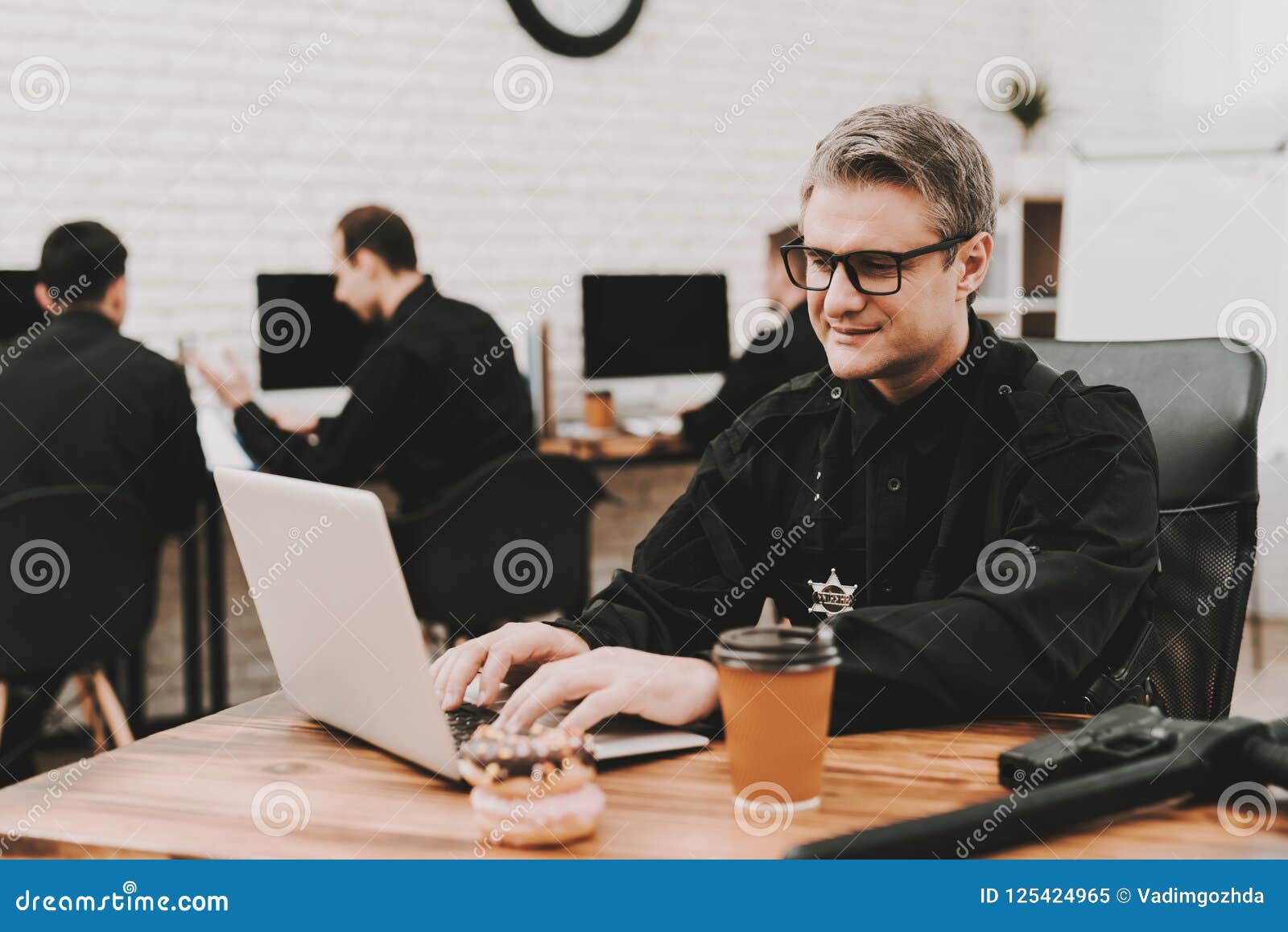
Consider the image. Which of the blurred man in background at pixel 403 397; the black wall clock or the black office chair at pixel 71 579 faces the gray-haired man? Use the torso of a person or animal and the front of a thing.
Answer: the black wall clock

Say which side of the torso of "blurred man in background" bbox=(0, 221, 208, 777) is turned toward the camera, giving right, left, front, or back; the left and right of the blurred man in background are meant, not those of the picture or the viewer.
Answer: back

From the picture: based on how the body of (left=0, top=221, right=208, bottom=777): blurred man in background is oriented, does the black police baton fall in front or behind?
behind

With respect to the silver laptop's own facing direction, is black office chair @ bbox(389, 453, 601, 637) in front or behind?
in front

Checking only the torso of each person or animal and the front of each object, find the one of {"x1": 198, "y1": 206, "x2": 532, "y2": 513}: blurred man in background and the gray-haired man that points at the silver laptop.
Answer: the gray-haired man

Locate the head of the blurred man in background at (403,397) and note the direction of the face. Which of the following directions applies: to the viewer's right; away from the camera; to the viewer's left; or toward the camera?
to the viewer's left

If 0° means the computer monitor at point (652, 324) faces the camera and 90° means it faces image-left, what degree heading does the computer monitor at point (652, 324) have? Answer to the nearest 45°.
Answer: approximately 0°

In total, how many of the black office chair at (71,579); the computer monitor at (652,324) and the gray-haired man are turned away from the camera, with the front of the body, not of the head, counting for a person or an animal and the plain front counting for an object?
1

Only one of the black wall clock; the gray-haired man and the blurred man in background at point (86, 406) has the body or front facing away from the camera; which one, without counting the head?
the blurred man in background

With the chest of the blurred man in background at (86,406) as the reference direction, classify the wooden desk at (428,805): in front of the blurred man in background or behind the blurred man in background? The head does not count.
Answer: behind

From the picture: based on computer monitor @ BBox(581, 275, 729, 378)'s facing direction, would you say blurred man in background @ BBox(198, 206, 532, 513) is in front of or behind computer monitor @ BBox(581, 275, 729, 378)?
in front

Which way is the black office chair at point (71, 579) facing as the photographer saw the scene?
facing away from the viewer

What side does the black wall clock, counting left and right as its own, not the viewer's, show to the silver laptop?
front
